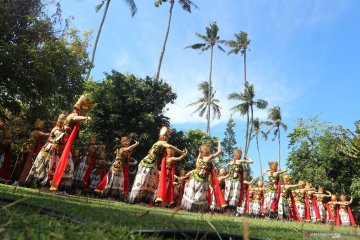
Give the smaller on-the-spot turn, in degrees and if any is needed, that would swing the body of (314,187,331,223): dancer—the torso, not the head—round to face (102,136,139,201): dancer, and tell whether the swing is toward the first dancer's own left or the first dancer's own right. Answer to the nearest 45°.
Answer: approximately 90° to the first dancer's own right

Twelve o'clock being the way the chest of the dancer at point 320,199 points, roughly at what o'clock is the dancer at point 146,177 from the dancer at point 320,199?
the dancer at point 146,177 is roughly at 2 o'clock from the dancer at point 320,199.

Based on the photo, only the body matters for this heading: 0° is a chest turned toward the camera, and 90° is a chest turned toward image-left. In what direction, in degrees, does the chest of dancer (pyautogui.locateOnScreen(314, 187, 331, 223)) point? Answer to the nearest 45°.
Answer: approximately 315°

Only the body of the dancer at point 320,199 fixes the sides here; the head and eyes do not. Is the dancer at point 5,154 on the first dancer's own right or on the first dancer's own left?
on the first dancer's own right

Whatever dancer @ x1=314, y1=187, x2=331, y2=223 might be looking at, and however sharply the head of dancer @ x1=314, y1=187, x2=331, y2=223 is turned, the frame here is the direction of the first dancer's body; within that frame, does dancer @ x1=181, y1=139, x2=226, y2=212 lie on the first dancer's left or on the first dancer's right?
on the first dancer's right

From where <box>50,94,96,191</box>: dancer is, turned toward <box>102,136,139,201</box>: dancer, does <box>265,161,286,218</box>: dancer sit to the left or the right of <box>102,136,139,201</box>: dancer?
right

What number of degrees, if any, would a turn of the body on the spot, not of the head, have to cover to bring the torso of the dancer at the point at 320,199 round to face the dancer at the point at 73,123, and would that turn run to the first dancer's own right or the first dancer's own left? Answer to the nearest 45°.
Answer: approximately 45° to the first dancer's own right
